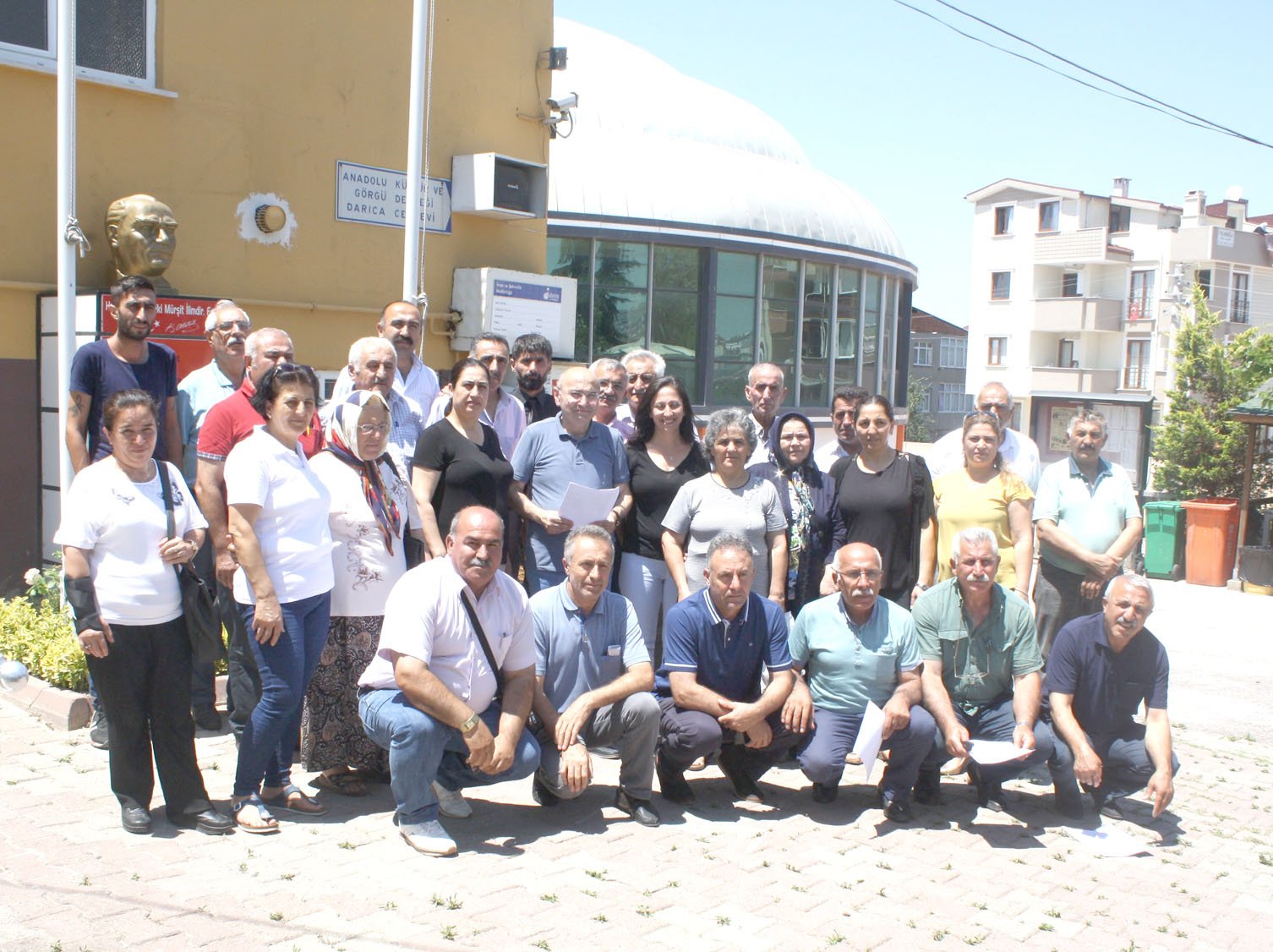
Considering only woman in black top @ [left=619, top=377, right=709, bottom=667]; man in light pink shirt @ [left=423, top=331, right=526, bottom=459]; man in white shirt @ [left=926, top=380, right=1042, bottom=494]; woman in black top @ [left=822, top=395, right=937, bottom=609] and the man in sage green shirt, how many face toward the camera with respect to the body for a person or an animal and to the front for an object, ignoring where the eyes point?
5

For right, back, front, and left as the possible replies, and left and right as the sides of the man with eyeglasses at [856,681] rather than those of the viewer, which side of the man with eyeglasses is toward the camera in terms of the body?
front

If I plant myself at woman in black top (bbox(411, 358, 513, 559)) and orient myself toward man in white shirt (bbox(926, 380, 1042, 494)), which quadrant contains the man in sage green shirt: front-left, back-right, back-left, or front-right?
front-right

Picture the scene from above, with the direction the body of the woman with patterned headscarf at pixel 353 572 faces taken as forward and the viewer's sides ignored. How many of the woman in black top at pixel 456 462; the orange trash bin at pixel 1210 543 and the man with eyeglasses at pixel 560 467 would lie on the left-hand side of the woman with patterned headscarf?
3

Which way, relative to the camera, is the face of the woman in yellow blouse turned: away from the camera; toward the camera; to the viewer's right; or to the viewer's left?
toward the camera

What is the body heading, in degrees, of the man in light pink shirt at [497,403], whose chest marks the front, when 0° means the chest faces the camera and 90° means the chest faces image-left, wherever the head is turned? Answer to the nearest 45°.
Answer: approximately 0°

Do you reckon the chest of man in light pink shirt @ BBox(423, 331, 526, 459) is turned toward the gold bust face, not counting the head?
no

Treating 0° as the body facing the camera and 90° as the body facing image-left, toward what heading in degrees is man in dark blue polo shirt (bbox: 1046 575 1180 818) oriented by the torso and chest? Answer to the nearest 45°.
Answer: approximately 0°

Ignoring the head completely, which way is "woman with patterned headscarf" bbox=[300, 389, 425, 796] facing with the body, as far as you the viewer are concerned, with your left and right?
facing the viewer and to the right of the viewer

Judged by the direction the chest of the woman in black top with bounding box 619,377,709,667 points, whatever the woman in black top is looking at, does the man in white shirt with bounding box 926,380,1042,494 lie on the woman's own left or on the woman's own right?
on the woman's own left

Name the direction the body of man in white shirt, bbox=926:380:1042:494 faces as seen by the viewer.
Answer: toward the camera

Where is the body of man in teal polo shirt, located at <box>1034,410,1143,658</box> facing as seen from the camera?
toward the camera

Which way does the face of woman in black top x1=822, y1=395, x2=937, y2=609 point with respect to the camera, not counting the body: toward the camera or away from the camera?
toward the camera

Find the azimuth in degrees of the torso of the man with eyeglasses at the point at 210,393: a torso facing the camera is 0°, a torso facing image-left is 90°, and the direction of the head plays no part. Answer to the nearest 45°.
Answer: approximately 315°

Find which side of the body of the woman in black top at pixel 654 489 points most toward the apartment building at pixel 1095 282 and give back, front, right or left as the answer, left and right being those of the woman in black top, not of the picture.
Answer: back

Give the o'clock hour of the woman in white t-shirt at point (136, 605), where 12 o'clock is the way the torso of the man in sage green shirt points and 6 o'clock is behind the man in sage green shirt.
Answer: The woman in white t-shirt is roughly at 2 o'clock from the man in sage green shirt.
